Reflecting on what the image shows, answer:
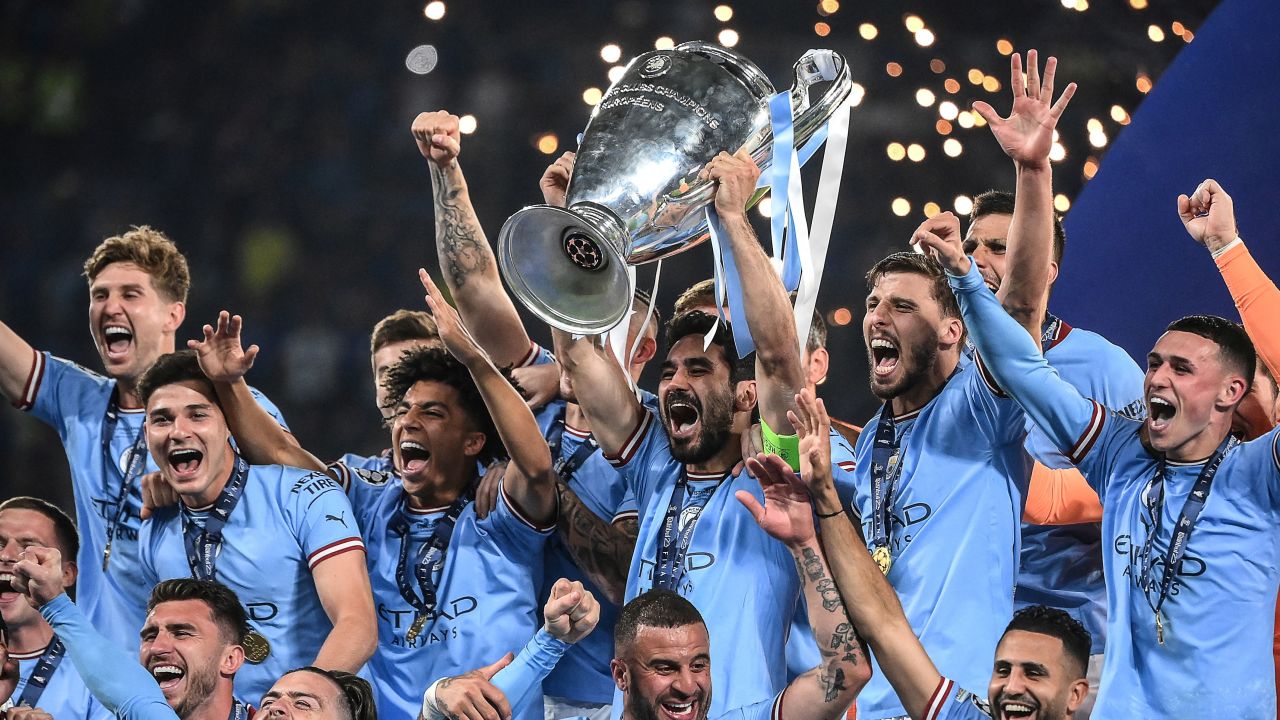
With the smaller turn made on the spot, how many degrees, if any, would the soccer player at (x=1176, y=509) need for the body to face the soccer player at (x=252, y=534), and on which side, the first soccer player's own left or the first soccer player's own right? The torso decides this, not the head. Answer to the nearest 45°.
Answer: approximately 45° to the first soccer player's own right

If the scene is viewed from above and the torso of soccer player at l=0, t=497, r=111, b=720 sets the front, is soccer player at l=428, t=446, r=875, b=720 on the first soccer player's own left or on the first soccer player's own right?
on the first soccer player's own left

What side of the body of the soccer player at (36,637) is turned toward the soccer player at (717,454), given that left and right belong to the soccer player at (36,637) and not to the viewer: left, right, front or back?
left

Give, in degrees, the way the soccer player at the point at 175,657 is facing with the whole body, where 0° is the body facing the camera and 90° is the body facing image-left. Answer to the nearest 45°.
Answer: approximately 45°
